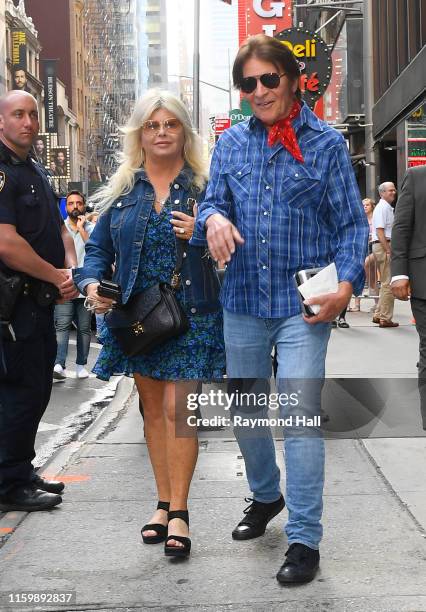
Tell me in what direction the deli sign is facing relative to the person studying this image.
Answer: facing the viewer

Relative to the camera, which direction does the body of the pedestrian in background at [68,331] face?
toward the camera

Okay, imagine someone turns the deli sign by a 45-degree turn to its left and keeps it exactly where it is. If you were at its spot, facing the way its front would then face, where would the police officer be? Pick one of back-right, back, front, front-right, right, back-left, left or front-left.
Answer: front-right

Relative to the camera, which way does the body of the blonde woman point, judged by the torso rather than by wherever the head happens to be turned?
toward the camera

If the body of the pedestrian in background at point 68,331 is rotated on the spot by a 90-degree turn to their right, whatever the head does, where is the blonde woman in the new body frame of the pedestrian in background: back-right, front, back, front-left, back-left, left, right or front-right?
left

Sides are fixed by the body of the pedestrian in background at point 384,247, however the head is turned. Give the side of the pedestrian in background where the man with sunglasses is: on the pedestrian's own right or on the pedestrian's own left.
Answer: on the pedestrian's own right

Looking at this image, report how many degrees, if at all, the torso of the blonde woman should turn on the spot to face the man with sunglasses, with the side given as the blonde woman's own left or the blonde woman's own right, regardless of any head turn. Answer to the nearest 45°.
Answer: approximately 45° to the blonde woman's own left

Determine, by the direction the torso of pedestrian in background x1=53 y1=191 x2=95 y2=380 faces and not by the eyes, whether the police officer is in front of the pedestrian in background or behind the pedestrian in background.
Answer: in front
